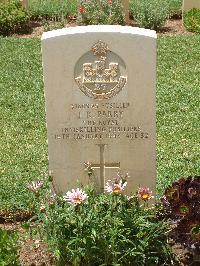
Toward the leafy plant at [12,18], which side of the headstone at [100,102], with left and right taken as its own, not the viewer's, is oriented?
back

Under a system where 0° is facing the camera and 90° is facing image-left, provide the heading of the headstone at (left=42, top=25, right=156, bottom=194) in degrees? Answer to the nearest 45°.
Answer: approximately 0°

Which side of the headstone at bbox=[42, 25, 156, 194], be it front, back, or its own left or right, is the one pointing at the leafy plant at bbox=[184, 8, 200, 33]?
back

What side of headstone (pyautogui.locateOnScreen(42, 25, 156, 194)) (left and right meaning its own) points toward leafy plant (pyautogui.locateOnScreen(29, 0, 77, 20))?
back

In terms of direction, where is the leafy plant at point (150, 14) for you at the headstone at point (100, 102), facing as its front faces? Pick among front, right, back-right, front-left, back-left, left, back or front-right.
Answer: back

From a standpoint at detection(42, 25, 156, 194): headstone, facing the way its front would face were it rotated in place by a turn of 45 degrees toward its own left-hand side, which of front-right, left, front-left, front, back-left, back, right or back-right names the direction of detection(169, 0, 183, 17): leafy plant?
back-left

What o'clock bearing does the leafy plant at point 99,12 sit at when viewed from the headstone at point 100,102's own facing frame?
The leafy plant is roughly at 6 o'clock from the headstone.
